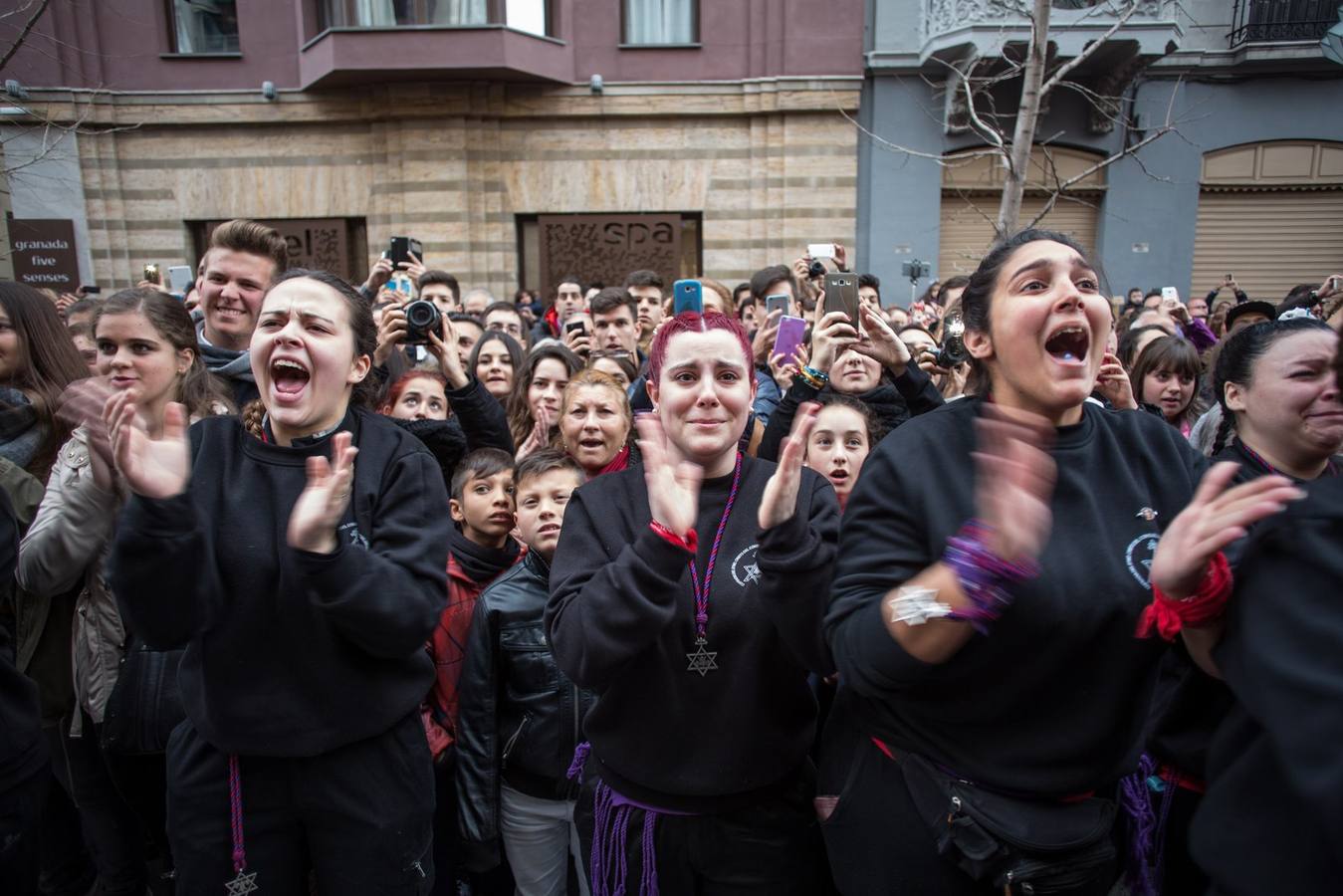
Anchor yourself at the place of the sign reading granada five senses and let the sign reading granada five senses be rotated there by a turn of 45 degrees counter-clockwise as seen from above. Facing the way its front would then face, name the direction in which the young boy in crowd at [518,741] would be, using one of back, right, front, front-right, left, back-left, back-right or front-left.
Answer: front-right

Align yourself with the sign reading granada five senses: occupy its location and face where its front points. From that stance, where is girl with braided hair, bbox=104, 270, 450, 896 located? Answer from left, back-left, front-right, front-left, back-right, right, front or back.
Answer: front

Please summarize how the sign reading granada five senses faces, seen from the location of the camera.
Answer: facing the viewer

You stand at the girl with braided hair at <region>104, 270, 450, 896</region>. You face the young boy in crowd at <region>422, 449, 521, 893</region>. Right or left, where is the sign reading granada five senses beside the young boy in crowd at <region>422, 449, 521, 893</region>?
left

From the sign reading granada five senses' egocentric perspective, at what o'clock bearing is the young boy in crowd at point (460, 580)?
The young boy in crowd is roughly at 12 o'clock from the sign reading granada five senses.
